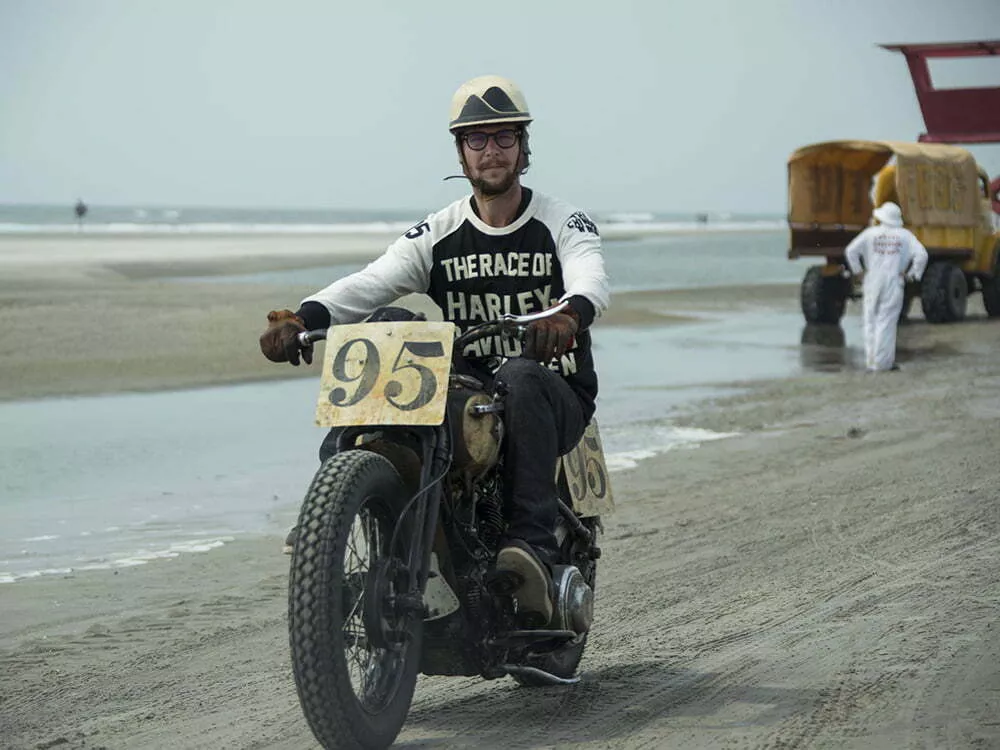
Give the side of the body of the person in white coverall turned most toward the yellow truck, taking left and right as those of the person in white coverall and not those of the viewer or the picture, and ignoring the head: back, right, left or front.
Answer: front

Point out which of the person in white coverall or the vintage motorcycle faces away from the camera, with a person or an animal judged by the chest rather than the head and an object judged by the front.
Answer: the person in white coverall

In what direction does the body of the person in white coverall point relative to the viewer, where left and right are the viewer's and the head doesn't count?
facing away from the viewer

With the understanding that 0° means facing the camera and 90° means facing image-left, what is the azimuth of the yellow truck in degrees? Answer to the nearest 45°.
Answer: approximately 225°

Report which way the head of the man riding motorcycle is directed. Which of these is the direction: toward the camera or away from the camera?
toward the camera

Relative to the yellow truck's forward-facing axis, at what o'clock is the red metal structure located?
The red metal structure is roughly at 11 o'clock from the yellow truck.

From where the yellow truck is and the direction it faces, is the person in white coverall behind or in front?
behind

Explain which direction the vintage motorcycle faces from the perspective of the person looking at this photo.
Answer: facing the viewer and to the left of the viewer

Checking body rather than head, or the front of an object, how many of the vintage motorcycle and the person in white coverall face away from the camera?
1

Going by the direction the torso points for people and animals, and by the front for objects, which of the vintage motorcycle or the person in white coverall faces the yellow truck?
the person in white coverall

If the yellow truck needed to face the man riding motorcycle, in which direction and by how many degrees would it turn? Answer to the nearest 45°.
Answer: approximately 135° to its right

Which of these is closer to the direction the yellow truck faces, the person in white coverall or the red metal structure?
the red metal structure

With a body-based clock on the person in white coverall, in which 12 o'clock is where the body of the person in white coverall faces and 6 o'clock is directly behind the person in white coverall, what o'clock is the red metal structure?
The red metal structure is roughly at 12 o'clock from the person in white coverall.

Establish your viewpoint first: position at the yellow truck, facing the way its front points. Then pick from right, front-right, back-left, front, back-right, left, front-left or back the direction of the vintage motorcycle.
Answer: back-right

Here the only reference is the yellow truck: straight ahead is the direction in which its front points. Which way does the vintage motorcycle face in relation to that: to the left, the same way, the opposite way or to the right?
the opposite way
